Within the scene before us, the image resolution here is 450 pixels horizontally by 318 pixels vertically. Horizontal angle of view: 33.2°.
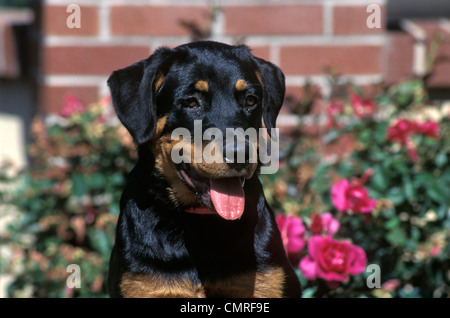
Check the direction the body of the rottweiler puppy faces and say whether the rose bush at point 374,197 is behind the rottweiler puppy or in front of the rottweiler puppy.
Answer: behind

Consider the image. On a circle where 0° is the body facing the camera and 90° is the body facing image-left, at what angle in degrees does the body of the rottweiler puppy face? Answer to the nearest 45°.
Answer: approximately 0°

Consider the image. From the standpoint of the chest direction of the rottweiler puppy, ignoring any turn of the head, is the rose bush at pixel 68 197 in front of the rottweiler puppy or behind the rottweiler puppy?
behind

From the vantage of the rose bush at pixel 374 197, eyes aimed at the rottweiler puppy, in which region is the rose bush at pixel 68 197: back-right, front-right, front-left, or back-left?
front-right
